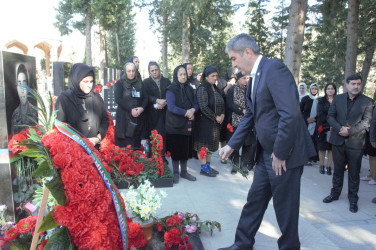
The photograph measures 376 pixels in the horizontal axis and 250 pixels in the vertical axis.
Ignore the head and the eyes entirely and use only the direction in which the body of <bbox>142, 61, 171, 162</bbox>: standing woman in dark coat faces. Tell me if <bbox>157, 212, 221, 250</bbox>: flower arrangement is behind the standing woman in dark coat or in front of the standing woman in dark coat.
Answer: in front

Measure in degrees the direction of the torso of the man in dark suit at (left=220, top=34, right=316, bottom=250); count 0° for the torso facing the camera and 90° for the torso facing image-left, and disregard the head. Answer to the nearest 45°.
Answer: approximately 90°

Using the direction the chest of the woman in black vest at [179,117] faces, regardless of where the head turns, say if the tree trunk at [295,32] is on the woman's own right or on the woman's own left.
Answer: on the woman's own left

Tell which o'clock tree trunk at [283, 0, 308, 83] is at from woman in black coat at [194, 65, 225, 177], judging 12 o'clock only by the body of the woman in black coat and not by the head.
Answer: The tree trunk is roughly at 9 o'clock from the woman in black coat.

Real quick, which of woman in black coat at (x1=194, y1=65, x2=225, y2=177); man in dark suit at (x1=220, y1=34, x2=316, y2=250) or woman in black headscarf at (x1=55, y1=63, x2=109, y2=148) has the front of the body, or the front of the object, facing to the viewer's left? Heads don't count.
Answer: the man in dark suit

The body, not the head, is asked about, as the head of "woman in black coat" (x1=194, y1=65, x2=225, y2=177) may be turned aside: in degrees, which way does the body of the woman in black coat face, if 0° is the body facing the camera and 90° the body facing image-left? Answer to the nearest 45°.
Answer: approximately 315°

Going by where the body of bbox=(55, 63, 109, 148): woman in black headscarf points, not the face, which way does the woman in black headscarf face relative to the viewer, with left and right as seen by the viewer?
facing the viewer and to the right of the viewer

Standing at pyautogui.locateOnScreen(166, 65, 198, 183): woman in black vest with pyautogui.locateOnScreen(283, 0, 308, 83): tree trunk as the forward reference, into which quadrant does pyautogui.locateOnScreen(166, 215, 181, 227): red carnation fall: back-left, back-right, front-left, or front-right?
back-right

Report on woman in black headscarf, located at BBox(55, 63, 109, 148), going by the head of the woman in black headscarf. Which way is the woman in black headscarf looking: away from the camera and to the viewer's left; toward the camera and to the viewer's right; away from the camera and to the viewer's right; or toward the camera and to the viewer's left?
toward the camera and to the viewer's right

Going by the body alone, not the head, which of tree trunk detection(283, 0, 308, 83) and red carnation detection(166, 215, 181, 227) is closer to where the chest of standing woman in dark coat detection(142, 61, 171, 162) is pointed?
the red carnation

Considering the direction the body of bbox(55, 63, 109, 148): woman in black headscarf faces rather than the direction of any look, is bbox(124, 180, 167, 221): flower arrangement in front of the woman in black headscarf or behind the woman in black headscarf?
in front

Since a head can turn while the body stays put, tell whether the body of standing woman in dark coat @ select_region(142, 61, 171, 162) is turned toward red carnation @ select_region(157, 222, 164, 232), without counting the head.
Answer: yes

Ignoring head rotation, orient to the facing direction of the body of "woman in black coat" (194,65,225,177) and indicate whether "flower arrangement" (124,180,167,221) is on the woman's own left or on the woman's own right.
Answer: on the woman's own right

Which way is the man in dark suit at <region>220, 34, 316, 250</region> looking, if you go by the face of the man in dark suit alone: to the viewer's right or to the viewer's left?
to the viewer's left

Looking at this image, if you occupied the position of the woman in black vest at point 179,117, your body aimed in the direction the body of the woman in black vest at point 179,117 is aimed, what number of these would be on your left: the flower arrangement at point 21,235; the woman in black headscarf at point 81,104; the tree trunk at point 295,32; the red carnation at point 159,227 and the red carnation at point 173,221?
1
